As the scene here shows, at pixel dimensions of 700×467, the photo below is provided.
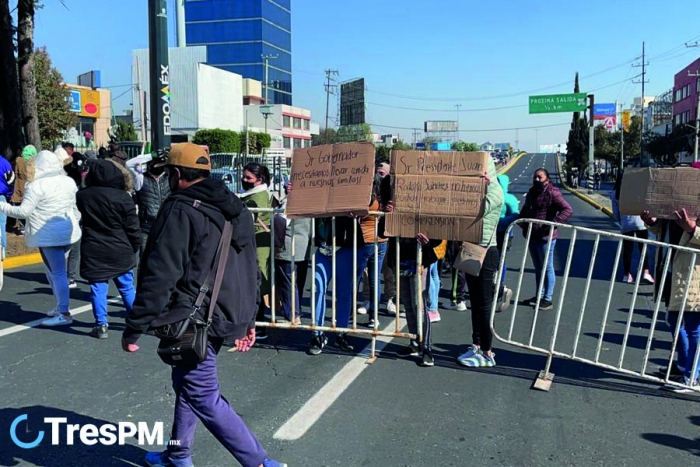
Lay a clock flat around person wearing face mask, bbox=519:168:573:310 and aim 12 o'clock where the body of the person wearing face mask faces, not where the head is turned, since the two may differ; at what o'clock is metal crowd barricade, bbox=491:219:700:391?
The metal crowd barricade is roughly at 10 o'clock from the person wearing face mask.

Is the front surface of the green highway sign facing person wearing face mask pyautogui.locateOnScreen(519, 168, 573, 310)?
yes

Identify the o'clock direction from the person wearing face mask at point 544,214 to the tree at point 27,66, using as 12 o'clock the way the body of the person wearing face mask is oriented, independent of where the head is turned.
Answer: The tree is roughly at 2 o'clock from the person wearing face mask.

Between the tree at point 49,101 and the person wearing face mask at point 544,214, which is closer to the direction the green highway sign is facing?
the person wearing face mask

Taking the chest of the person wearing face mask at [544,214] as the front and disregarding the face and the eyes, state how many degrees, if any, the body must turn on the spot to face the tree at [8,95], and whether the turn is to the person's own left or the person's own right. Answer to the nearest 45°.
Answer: approximately 45° to the person's own right

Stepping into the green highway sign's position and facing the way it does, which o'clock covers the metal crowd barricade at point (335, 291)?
The metal crowd barricade is roughly at 12 o'clock from the green highway sign.

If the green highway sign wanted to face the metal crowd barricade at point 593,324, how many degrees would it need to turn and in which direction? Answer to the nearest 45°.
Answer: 0° — it already faces it

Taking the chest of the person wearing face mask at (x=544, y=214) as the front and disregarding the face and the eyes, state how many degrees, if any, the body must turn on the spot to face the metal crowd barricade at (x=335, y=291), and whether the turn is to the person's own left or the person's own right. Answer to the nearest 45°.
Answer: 0° — they already face it

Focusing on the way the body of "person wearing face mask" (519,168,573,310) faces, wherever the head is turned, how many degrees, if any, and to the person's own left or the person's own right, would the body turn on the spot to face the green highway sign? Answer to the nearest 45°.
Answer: approximately 135° to the person's own right

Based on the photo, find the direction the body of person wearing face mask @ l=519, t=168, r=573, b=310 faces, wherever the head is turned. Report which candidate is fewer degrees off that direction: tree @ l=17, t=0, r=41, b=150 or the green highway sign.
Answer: the tree
